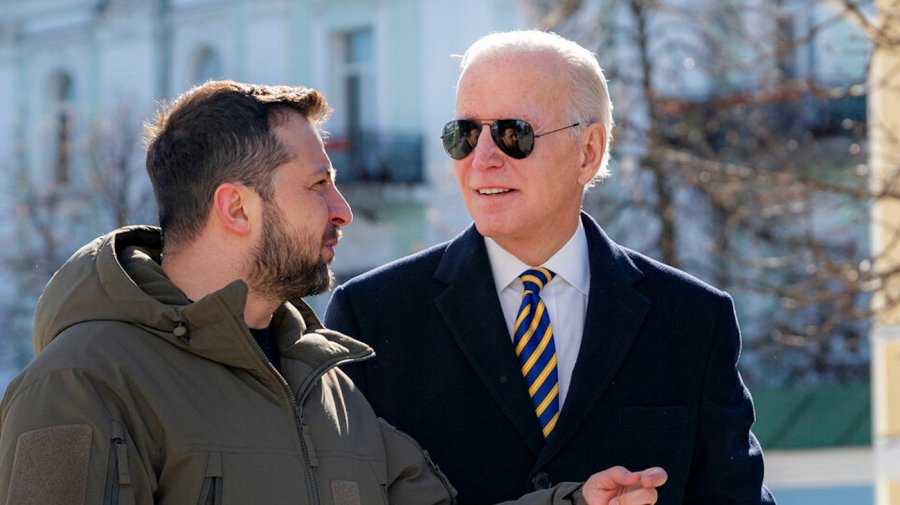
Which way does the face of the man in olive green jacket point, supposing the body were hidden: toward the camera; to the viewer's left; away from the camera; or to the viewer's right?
to the viewer's right

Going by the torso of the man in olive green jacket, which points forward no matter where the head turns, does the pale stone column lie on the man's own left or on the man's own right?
on the man's own left

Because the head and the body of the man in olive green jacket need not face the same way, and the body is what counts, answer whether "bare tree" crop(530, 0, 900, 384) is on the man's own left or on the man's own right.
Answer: on the man's own left

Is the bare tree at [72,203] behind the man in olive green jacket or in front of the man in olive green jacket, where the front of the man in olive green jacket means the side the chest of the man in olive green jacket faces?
behind

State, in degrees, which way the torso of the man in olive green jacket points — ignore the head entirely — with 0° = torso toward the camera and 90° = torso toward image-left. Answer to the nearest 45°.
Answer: approximately 315°
